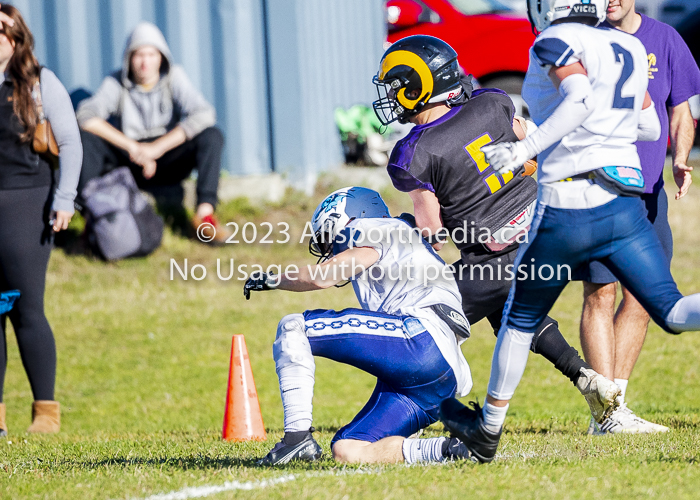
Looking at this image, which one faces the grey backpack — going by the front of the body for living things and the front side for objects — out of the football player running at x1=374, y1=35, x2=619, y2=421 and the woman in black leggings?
the football player running

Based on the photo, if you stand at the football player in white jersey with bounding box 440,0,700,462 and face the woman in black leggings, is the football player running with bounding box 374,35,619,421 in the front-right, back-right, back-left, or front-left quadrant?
front-right

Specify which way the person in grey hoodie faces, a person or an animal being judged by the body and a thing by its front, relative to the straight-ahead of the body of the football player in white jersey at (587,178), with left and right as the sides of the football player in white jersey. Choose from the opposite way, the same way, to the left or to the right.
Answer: the opposite way

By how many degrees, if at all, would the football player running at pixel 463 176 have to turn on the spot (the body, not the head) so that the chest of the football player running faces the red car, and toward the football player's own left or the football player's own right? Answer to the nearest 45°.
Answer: approximately 45° to the football player's own right

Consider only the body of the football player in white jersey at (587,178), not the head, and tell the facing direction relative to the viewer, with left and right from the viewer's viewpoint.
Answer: facing away from the viewer and to the left of the viewer

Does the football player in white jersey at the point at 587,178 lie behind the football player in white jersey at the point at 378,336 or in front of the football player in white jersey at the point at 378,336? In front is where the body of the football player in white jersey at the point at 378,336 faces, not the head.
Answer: behind

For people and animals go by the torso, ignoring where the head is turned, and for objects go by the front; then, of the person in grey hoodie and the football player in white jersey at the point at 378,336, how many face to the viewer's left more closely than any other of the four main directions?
1

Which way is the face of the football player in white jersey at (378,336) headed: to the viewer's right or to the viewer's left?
to the viewer's left

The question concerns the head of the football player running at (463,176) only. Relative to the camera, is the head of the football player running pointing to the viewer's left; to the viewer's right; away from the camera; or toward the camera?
to the viewer's left

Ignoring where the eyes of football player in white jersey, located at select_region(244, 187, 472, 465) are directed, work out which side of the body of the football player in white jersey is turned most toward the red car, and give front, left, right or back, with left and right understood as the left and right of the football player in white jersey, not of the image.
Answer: right

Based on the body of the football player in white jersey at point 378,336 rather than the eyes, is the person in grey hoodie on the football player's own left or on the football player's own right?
on the football player's own right

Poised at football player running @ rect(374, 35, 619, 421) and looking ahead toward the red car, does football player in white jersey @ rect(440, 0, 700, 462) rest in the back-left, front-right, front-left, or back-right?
back-right

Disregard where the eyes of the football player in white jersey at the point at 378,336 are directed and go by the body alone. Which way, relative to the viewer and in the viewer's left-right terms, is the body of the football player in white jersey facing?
facing to the left of the viewer
